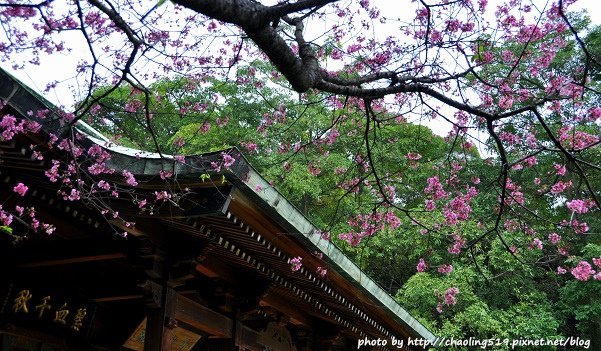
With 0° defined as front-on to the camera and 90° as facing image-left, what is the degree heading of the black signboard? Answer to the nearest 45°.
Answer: approximately 315°
